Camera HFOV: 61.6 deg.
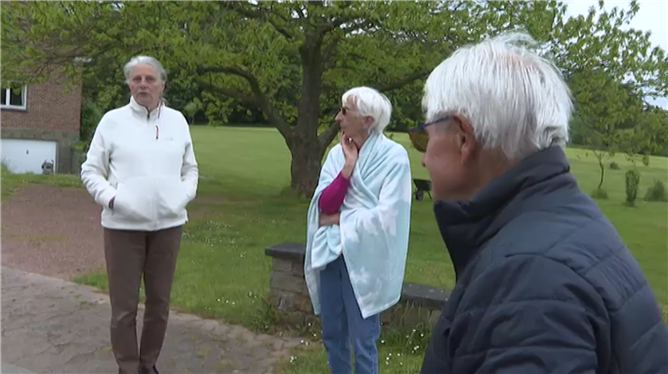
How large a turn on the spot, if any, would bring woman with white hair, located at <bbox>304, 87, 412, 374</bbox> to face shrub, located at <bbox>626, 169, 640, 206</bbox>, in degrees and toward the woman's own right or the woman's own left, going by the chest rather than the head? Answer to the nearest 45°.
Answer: approximately 180°

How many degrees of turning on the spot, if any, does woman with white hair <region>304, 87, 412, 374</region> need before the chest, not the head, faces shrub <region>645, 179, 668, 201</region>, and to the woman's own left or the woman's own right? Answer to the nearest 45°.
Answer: approximately 180°

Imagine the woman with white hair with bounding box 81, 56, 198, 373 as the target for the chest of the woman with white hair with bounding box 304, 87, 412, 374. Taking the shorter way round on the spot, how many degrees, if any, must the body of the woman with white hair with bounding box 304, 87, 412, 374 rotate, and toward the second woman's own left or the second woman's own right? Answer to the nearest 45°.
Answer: approximately 45° to the second woman's own right

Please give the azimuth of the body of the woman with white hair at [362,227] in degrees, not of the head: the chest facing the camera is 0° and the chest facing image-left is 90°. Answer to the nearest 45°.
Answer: approximately 45°

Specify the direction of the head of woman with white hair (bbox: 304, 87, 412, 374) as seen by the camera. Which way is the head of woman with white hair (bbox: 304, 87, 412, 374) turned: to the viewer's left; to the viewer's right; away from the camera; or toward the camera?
to the viewer's left
